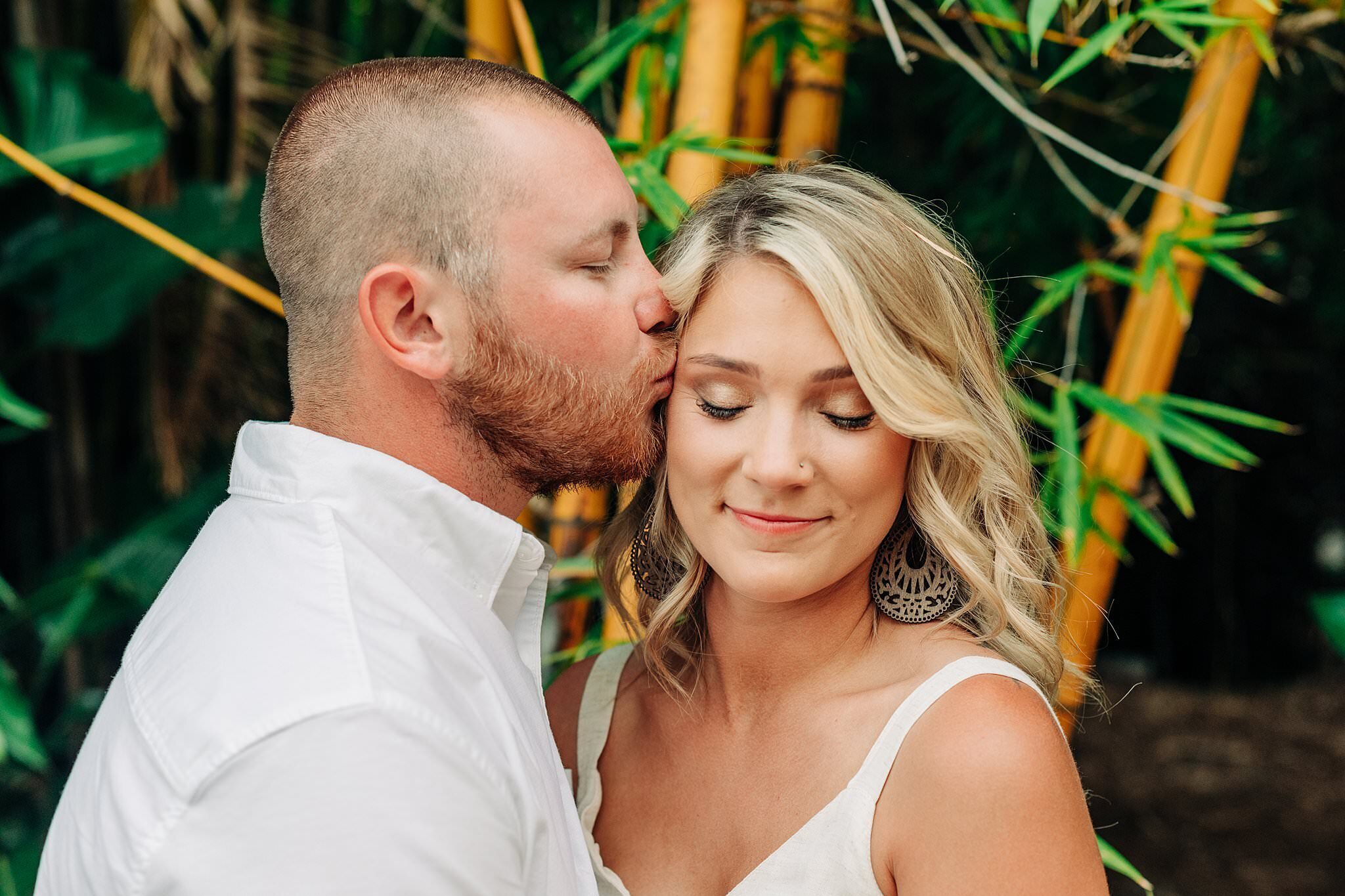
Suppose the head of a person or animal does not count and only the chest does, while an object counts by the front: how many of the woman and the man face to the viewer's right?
1

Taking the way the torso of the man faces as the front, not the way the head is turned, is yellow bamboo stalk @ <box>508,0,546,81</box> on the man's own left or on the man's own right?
on the man's own left

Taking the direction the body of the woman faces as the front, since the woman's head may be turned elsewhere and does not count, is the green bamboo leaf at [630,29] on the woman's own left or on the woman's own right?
on the woman's own right

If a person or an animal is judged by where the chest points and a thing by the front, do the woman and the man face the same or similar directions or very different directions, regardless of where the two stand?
very different directions

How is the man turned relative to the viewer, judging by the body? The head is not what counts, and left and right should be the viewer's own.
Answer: facing to the right of the viewer

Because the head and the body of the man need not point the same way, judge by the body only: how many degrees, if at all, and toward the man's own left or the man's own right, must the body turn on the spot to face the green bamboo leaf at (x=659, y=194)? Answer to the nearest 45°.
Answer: approximately 45° to the man's own left

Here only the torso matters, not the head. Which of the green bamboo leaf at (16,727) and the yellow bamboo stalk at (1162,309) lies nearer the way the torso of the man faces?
the yellow bamboo stalk

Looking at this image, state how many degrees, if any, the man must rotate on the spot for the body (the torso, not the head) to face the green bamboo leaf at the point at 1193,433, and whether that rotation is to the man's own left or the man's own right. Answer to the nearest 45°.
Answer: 0° — they already face it

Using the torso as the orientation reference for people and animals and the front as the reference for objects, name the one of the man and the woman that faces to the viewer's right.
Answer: the man

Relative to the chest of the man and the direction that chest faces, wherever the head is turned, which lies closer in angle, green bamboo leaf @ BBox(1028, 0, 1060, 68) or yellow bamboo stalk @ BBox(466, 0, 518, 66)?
the green bamboo leaf

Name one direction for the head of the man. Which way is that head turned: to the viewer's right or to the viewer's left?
to the viewer's right
